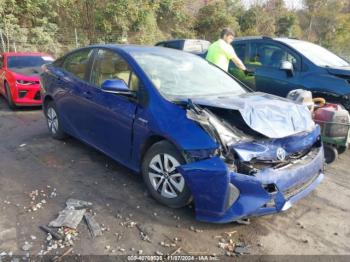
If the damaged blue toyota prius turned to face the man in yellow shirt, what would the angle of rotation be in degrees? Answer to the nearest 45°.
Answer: approximately 135° to its left

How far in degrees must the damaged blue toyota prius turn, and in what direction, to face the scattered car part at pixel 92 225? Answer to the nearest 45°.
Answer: approximately 90° to its right

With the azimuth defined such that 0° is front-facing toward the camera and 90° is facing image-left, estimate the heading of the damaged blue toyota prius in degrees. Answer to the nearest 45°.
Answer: approximately 315°

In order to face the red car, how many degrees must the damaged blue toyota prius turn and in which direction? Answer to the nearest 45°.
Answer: approximately 180°

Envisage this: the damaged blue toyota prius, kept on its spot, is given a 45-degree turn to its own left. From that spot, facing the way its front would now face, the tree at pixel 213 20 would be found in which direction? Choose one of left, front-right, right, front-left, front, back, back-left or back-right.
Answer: left
